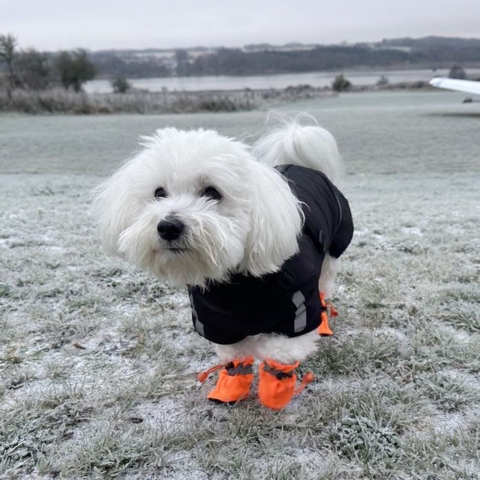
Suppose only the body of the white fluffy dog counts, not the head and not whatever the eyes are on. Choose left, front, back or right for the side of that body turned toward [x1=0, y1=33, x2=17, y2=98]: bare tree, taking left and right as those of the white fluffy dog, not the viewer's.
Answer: right

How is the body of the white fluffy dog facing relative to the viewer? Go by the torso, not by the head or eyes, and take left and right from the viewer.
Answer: facing the viewer and to the left of the viewer

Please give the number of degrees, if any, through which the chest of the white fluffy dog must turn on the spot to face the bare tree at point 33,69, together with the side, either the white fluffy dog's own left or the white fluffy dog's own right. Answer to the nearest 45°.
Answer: approximately 135° to the white fluffy dog's own right

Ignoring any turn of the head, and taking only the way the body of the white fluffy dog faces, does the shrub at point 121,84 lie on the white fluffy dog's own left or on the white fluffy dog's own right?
on the white fluffy dog's own right

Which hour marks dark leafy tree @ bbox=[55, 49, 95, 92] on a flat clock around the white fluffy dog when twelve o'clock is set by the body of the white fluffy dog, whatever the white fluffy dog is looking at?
The dark leafy tree is roughly at 4 o'clock from the white fluffy dog.
